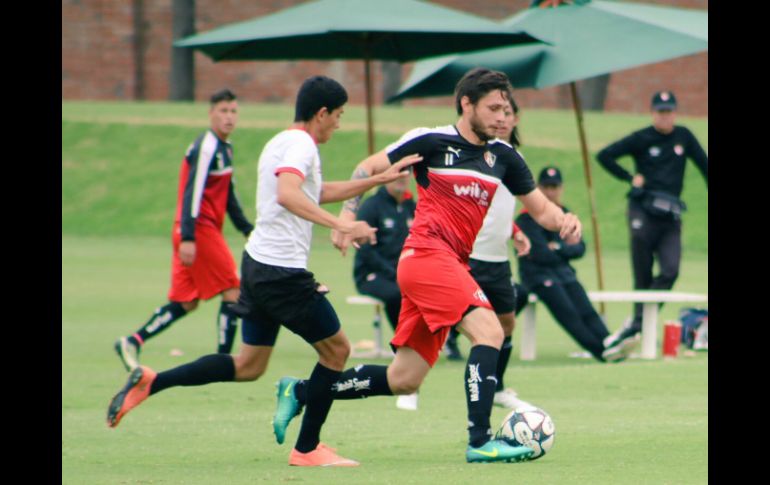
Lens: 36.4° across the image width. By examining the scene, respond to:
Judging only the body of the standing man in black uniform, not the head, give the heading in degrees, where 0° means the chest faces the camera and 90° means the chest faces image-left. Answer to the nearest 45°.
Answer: approximately 0°

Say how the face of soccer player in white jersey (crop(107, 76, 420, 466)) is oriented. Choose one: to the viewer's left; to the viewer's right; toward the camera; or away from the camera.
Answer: to the viewer's right

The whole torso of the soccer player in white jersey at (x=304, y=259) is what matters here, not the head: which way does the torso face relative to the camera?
to the viewer's right

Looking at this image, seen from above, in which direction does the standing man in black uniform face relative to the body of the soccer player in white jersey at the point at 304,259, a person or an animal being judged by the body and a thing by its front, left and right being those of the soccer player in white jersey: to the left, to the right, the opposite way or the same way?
to the right

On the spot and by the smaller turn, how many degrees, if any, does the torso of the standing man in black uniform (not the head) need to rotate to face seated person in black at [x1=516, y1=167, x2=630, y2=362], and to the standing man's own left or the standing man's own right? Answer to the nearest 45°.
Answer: approximately 45° to the standing man's own right

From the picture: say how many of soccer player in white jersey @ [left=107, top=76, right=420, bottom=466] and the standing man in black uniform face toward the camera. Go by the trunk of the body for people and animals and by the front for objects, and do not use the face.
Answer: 1

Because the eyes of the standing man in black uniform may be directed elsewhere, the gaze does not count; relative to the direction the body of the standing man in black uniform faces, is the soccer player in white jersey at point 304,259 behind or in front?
in front

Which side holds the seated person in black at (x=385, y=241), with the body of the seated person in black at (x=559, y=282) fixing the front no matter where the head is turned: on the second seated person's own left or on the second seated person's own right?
on the second seated person's own right

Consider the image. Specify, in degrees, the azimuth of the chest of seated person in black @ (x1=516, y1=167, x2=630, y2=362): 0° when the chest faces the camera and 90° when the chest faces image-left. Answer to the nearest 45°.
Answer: approximately 315°

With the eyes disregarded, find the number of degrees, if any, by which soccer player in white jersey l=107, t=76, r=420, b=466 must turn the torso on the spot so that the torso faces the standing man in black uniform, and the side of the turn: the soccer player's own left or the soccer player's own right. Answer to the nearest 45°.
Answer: approximately 45° to the soccer player's own left

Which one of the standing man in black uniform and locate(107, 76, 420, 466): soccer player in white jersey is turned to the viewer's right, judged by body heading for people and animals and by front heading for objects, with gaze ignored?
the soccer player in white jersey
